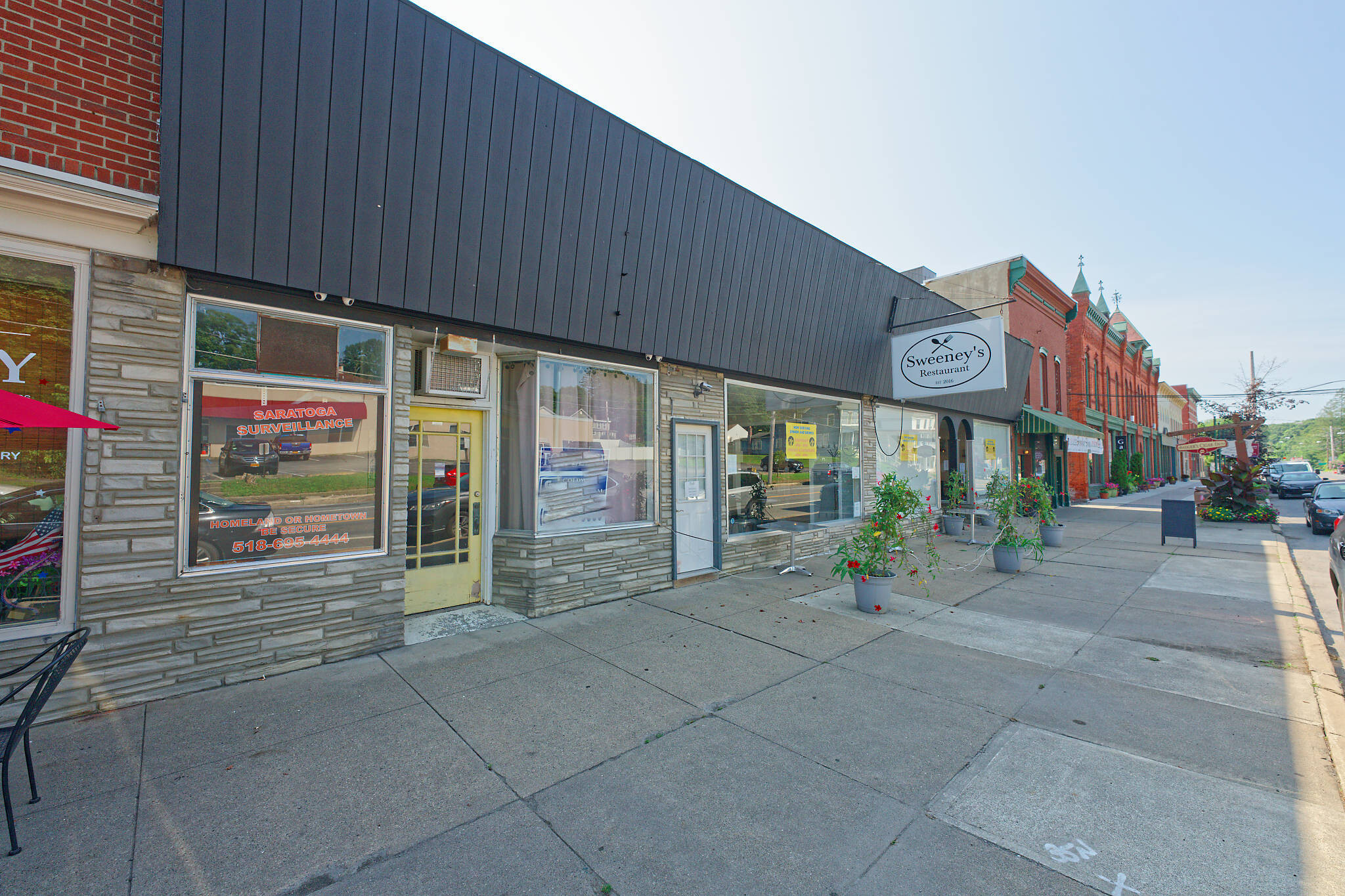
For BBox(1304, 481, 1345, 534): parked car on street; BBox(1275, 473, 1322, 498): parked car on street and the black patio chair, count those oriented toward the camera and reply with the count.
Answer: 2

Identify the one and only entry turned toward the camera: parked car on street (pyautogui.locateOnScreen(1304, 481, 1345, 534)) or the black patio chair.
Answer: the parked car on street

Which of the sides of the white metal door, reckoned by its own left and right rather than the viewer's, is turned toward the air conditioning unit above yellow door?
right

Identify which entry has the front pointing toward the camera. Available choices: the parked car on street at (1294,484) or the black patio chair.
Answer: the parked car on street

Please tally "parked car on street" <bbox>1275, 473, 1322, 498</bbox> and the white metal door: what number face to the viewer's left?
0

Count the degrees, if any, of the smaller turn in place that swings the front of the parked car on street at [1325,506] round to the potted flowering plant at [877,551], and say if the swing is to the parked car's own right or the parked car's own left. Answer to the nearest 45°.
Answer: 0° — it already faces it

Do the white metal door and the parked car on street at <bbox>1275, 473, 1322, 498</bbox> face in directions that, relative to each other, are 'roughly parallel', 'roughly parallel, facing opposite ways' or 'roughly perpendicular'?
roughly perpendicular

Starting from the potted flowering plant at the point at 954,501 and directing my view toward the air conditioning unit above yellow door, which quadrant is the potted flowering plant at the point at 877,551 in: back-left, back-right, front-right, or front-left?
front-left

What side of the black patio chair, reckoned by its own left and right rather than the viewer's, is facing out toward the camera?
left

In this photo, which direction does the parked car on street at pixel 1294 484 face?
toward the camera

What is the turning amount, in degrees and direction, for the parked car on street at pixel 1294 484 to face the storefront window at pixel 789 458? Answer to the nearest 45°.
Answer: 0° — it already faces it

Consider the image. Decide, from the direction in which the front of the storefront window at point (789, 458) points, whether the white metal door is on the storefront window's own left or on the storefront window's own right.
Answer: on the storefront window's own right

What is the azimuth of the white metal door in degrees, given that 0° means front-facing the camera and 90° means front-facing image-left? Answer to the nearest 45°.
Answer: approximately 315°
